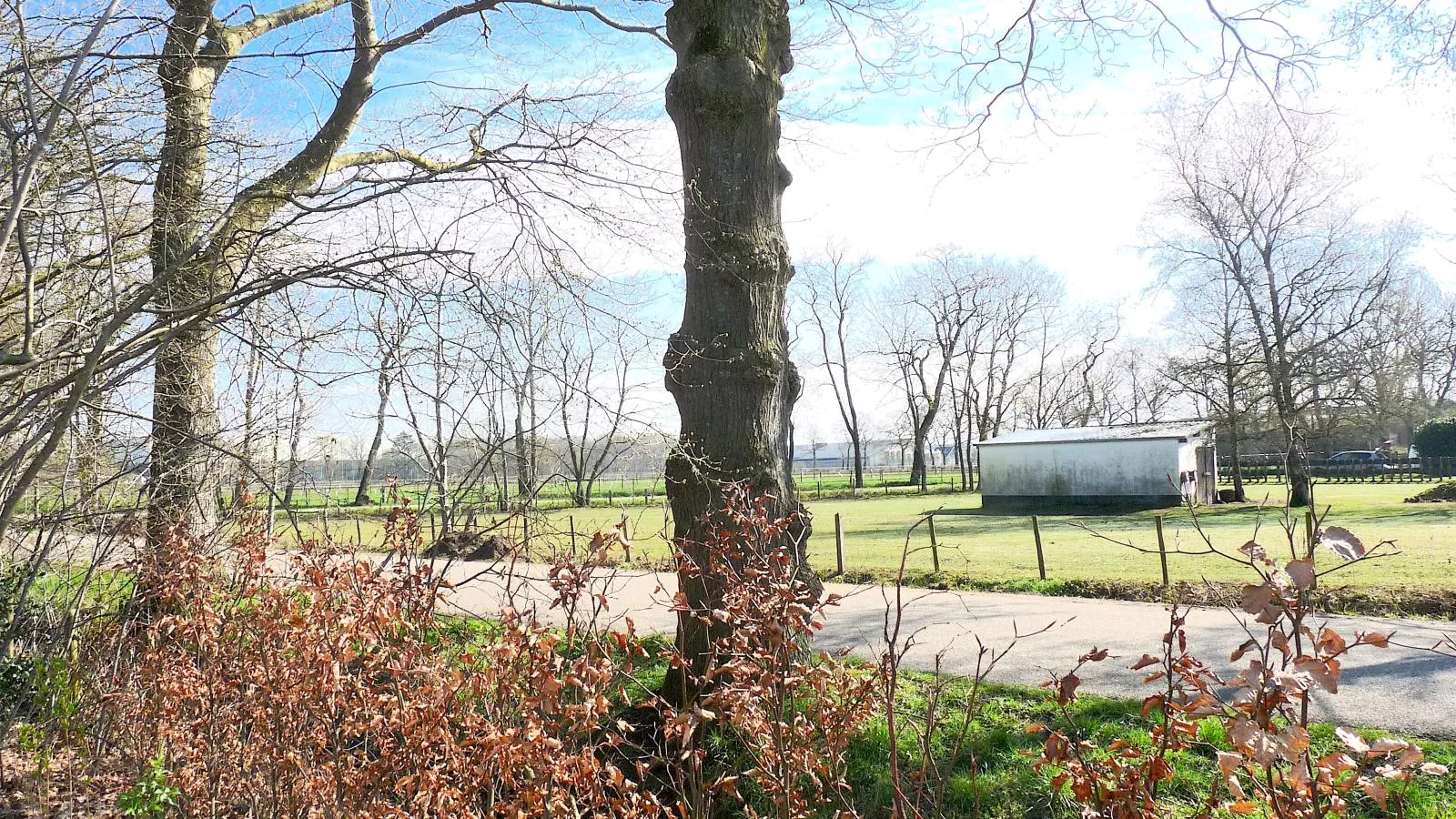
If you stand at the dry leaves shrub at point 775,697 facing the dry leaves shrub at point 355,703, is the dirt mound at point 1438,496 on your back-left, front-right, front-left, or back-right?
back-right

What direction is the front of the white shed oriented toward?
to the viewer's right

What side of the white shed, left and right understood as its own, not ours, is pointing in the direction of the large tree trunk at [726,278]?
right

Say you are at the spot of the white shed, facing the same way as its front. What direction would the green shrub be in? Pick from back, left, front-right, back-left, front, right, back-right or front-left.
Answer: front-left

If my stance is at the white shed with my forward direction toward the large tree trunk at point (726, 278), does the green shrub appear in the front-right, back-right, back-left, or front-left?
back-left

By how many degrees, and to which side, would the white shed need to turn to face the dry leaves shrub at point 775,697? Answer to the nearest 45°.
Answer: approximately 90° to its right

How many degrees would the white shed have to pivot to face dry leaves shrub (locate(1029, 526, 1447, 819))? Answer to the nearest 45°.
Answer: approximately 90° to its right

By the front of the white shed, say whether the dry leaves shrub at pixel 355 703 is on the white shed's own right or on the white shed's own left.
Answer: on the white shed's own right

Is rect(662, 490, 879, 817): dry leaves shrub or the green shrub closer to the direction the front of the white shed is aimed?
the green shrub
